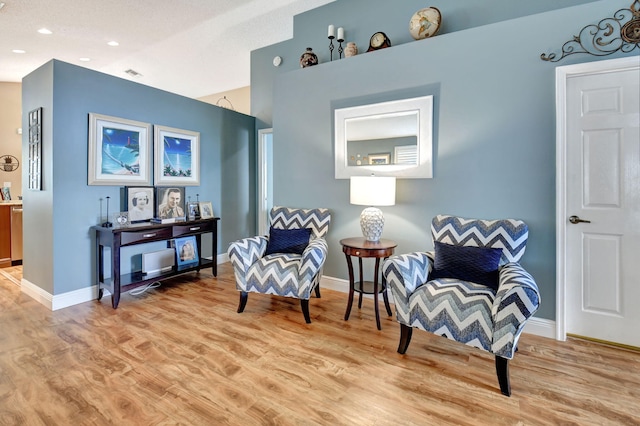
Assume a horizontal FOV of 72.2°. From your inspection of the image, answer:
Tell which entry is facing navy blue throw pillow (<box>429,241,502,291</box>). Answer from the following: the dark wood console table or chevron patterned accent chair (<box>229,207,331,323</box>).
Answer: the dark wood console table

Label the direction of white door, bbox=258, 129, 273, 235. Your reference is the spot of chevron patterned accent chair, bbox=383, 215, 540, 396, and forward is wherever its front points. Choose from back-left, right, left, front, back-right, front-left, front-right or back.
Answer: right

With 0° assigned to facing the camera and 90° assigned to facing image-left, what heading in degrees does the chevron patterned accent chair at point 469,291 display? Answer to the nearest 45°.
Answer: approximately 45°

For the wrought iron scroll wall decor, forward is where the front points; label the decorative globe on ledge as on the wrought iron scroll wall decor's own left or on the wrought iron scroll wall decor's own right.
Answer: on the wrought iron scroll wall decor's own right

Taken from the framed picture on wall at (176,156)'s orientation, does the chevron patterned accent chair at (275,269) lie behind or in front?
in front

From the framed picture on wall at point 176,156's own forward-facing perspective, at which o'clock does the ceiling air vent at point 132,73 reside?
The ceiling air vent is roughly at 7 o'clock from the framed picture on wall.
